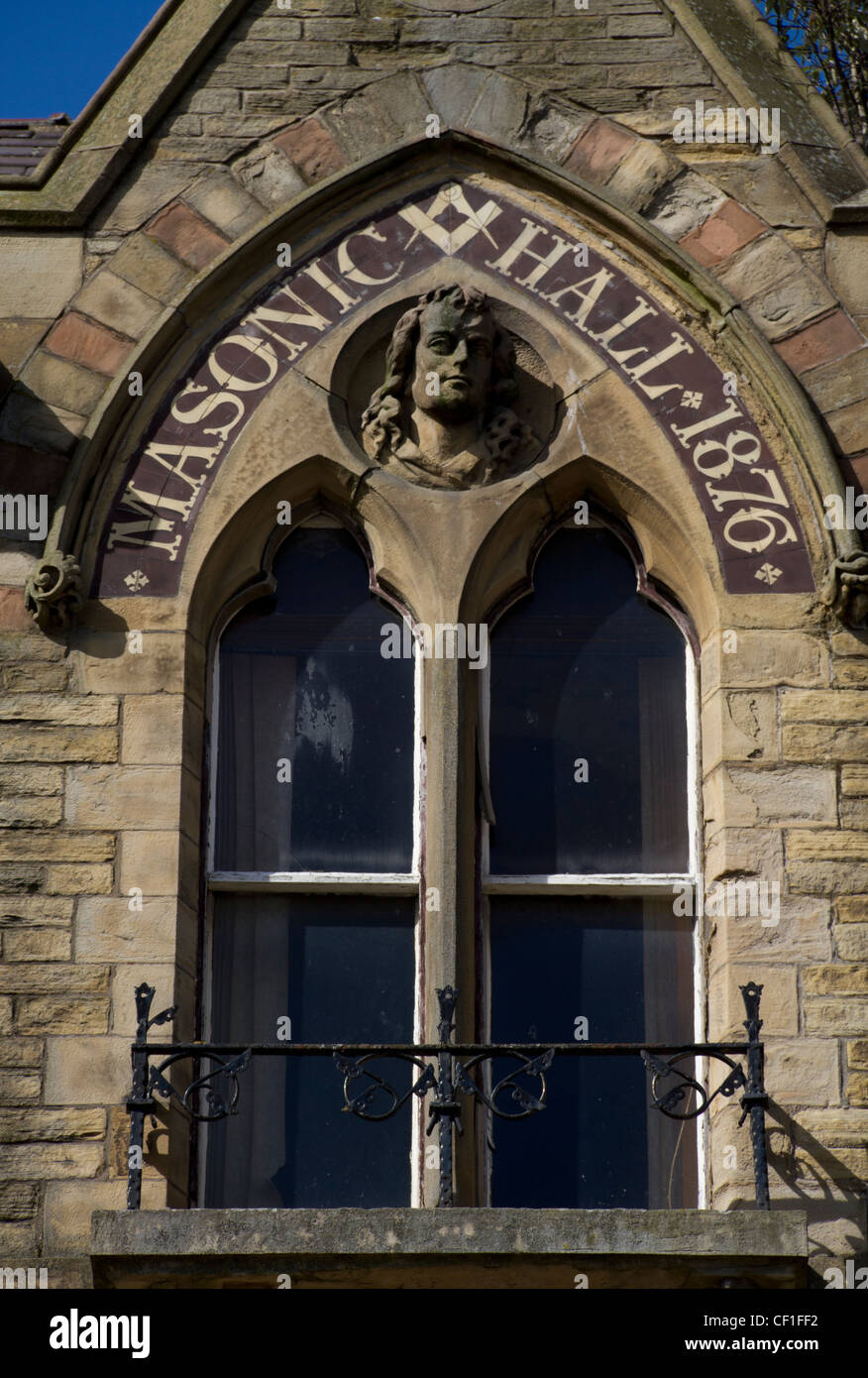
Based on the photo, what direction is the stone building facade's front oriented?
toward the camera
